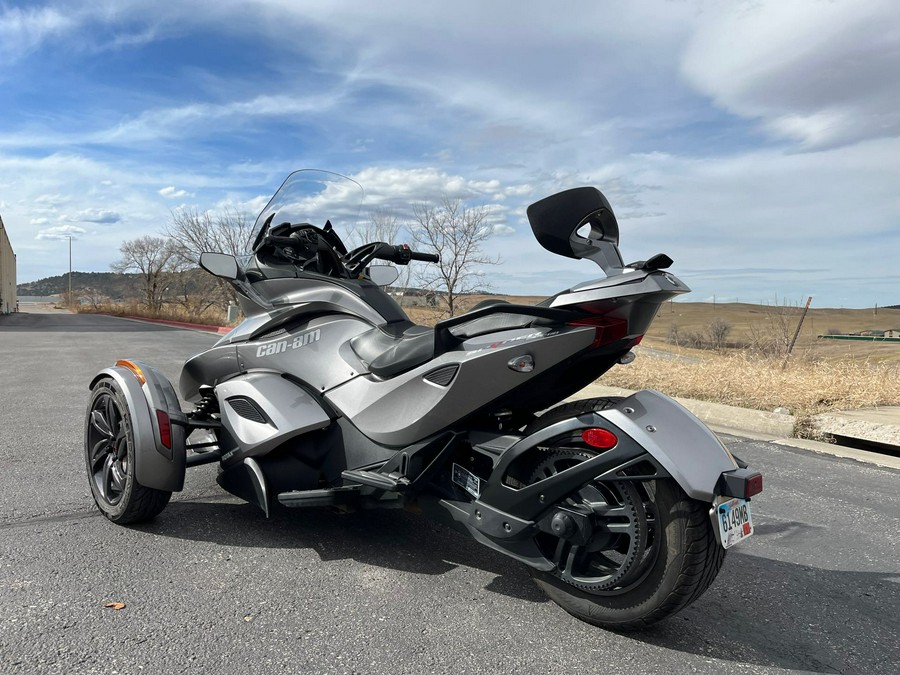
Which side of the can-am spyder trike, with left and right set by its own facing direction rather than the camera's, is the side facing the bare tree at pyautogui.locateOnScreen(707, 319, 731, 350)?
right

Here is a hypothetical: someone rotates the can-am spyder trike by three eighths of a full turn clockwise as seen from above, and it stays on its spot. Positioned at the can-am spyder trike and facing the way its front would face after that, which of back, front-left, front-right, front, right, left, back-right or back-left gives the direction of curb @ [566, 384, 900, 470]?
front-left

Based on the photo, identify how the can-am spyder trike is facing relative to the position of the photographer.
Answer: facing away from the viewer and to the left of the viewer
